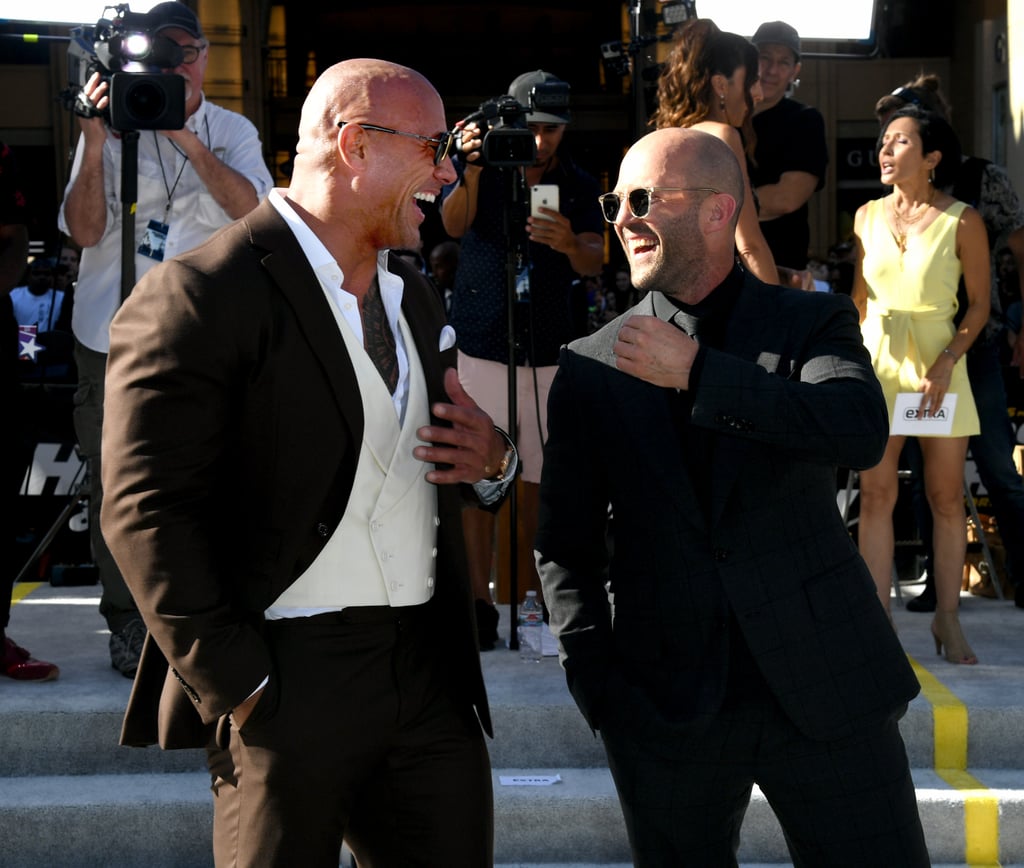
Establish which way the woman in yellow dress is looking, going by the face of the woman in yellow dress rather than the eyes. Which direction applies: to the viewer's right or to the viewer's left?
to the viewer's left

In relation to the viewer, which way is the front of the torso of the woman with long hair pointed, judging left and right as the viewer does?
facing away from the viewer and to the right of the viewer

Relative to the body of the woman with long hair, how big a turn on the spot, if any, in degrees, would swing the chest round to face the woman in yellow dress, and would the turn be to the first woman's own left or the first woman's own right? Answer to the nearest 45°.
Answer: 0° — they already face them

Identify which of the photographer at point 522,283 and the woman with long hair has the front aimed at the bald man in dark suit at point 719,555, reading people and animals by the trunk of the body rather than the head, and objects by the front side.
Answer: the photographer

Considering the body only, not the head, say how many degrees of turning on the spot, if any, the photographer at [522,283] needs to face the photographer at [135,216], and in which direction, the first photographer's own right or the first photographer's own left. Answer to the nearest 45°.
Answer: approximately 45° to the first photographer's own right
